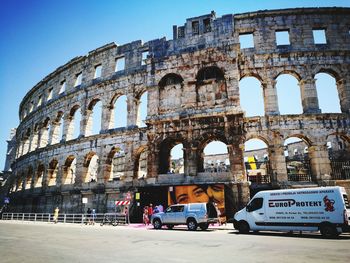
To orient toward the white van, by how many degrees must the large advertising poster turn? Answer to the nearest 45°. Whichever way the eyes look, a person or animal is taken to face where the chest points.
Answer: approximately 45° to its left

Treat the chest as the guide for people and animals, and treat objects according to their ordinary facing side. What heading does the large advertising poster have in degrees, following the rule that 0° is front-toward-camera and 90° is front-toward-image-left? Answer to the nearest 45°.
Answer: approximately 0°

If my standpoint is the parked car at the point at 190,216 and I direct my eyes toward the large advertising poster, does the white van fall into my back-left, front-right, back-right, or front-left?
back-right

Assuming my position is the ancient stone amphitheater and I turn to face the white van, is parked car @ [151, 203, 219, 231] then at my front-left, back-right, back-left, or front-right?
front-right

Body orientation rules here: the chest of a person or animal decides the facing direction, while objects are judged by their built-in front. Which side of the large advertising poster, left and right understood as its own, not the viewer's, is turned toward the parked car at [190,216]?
front

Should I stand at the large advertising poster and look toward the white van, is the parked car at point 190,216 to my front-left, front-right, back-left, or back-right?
front-right
